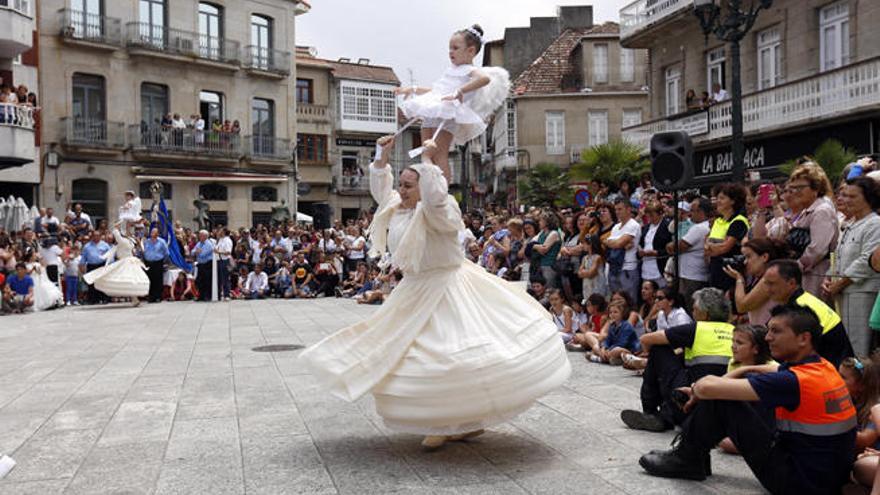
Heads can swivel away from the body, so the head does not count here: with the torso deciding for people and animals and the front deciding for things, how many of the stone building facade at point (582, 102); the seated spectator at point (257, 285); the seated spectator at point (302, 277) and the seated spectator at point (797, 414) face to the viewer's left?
1

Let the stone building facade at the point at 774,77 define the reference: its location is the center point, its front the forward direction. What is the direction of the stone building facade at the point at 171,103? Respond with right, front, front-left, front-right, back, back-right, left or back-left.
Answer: front-right

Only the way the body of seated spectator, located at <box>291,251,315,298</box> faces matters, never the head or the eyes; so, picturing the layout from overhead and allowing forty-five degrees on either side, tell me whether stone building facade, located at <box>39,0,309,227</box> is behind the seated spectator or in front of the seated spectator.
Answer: behind

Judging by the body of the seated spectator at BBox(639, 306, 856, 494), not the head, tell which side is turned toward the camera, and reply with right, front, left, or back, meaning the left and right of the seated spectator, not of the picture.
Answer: left

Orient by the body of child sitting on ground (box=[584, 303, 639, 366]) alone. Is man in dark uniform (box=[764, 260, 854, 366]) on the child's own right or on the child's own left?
on the child's own left

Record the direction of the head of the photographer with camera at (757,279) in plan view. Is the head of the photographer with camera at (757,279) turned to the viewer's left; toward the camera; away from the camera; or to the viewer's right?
to the viewer's left

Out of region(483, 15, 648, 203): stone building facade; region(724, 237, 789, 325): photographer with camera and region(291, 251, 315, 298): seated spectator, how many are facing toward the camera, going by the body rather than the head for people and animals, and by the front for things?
2

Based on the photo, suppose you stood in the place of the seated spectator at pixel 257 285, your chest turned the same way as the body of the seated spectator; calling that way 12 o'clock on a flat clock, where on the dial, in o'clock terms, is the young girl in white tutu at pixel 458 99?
The young girl in white tutu is roughly at 12 o'clock from the seated spectator.

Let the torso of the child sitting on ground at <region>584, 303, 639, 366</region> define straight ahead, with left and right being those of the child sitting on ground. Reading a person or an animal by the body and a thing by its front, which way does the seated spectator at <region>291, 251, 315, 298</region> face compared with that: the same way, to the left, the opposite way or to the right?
to the left

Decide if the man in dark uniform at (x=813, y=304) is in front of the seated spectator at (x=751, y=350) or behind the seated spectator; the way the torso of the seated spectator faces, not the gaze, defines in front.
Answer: behind

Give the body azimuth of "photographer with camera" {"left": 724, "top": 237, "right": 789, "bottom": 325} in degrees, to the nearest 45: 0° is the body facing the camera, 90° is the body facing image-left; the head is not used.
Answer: approximately 90°

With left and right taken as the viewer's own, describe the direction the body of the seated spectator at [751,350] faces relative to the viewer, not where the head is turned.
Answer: facing the viewer and to the left of the viewer

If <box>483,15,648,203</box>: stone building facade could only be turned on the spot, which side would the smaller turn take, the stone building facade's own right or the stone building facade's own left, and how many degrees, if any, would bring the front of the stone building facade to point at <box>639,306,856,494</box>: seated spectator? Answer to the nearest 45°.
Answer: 0° — it already faces them

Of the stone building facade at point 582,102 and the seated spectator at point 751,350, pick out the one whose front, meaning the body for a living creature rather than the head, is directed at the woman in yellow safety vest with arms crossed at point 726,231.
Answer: the stone building facade
